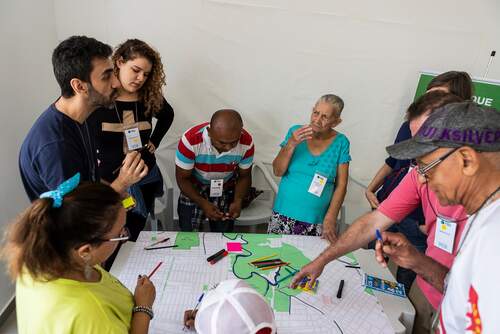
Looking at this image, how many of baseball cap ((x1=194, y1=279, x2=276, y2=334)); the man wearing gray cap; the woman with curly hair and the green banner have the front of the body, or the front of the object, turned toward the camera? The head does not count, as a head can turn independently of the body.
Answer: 2

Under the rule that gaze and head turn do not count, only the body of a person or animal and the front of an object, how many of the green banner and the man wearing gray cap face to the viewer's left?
1

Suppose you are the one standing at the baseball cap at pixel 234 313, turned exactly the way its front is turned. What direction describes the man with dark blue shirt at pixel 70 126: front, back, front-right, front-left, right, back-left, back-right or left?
front

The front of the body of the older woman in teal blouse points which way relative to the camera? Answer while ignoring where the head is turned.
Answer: toward the camera

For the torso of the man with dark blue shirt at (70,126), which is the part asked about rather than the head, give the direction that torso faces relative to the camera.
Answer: to the viewer's right

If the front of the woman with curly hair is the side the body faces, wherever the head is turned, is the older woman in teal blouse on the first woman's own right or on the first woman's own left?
on the first woman's own left

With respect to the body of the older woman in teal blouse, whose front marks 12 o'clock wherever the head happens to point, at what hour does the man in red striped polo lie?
The man in red striped polo is roughly at 3 o'clock from the older woman in teal blouse.

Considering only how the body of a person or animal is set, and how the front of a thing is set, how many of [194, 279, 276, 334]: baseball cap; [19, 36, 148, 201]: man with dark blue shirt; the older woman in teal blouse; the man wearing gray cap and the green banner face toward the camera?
2

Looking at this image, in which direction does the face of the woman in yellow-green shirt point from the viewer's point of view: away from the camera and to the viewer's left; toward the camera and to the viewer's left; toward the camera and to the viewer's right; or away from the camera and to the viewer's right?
away from the camera and to the viewer's right

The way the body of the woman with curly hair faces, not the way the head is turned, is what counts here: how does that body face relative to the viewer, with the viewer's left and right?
facing the viewer

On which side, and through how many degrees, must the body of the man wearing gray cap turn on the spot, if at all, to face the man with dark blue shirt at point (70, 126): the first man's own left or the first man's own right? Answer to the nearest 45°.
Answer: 0° — they already face them

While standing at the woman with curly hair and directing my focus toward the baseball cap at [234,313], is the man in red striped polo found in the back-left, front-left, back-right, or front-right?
front-left

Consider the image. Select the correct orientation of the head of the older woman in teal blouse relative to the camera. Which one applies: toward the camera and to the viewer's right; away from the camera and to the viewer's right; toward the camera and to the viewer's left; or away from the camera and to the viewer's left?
toward the camera and to the viewer's left

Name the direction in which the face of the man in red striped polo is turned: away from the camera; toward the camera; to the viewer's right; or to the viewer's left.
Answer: toward the camera

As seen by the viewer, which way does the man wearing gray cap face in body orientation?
to the viewer's left

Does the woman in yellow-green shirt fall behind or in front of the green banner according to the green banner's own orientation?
in front

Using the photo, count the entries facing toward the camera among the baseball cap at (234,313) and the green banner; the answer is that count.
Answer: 1

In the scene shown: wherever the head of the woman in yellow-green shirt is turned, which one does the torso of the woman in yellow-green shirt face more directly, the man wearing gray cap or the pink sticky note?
the pink sticky note
